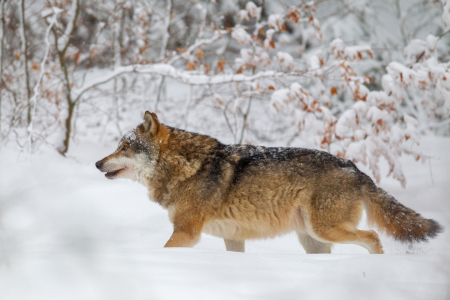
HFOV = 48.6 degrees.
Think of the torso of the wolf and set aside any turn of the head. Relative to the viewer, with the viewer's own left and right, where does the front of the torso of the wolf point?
facing to the left of the viewer
